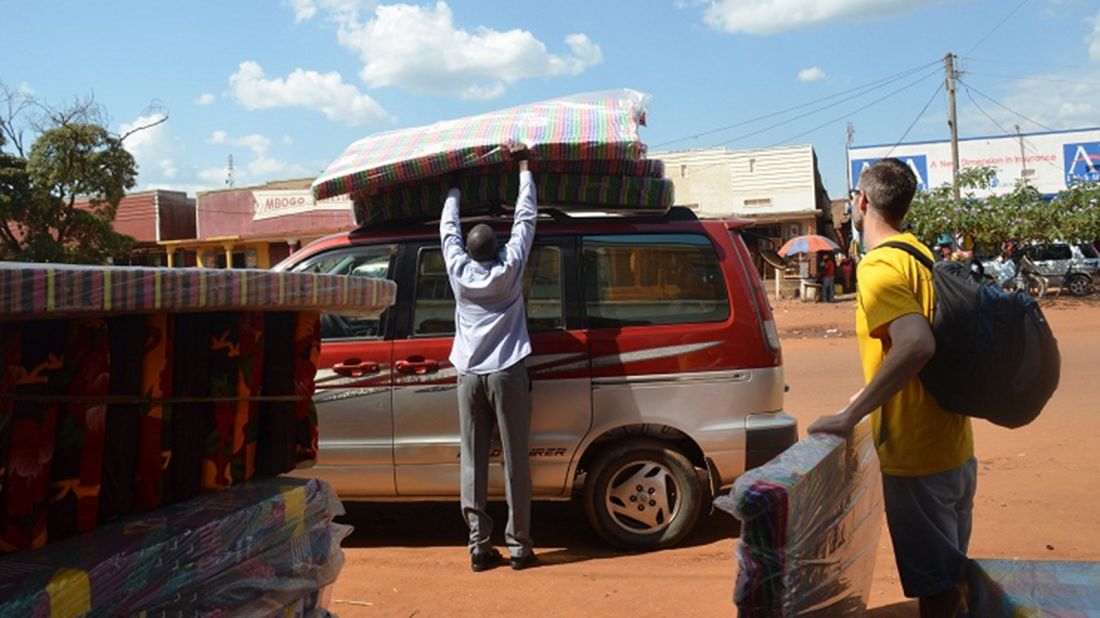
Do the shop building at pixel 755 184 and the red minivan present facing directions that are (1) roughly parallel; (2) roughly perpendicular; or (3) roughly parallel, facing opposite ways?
roughly perpendicular

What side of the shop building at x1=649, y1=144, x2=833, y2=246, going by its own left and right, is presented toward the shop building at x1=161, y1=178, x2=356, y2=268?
right

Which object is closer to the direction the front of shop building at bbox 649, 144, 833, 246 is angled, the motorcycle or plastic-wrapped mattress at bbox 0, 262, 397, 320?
the plastic-wrapped mattress

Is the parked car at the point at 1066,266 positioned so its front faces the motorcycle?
no

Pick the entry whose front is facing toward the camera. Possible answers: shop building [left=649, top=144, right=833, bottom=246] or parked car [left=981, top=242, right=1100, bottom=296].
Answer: the shop building

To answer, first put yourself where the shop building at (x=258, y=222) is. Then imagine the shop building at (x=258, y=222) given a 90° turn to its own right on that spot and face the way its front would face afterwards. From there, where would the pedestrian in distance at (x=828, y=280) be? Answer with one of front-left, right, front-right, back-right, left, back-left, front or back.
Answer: back-left

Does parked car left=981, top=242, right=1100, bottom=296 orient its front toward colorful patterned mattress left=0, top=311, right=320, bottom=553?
no

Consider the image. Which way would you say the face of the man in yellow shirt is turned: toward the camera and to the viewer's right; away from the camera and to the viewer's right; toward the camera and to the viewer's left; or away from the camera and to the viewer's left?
away from the camera and to the viewer's left

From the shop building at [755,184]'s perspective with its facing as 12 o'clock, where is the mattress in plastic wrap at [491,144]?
The mattress in plastic wrap is roughly at 12 o'clock from the shop building.

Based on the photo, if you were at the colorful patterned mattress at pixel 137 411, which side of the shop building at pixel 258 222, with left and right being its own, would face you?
front

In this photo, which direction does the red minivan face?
to the viewer's left

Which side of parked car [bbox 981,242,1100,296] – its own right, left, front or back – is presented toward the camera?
left

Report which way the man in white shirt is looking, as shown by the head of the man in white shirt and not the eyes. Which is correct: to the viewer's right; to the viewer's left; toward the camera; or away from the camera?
away from the camera

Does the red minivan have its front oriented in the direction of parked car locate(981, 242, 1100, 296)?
no

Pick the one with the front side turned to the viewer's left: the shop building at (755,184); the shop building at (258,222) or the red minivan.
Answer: the red minivan

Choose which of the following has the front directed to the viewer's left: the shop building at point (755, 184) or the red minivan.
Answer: the red minivan

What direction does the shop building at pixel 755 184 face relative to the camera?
toward the camera
